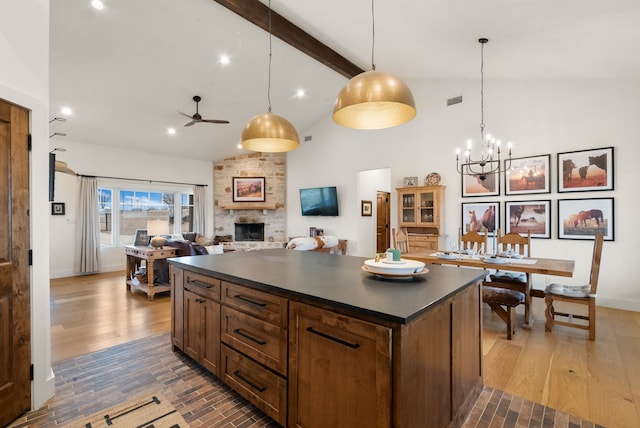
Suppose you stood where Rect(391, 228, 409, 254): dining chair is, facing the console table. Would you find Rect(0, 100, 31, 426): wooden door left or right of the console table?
left

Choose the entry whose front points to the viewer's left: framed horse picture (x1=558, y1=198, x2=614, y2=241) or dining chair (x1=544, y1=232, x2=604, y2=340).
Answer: the dining chair

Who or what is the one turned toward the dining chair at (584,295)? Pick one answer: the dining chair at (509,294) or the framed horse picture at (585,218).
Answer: the framed horse picture

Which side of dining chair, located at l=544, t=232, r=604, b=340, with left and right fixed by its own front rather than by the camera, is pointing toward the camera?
left

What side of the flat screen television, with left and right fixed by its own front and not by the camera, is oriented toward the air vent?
left

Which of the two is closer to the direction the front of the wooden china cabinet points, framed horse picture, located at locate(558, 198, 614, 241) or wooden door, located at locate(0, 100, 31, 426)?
the wooden door

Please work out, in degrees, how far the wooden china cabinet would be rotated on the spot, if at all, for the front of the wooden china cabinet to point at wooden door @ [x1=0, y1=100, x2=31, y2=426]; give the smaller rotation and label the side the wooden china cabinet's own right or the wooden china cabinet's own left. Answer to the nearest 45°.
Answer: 0° — it already faces it

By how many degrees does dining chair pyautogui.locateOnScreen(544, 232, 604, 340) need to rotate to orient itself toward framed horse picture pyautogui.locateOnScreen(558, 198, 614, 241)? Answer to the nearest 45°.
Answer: approximately 90° to its right

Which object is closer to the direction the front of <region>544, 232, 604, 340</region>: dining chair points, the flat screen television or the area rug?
the flat screen television

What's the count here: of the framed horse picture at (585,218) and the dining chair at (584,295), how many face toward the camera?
1

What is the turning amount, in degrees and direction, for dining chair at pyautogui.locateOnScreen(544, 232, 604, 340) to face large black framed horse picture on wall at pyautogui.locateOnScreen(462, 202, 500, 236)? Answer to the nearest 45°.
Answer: approximately 45° to its right

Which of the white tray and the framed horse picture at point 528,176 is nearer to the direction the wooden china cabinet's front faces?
the white tray

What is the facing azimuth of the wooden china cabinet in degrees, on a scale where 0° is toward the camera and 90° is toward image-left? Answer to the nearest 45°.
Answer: approximately 45°
